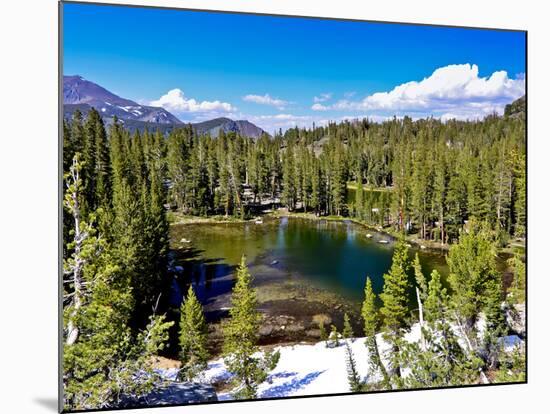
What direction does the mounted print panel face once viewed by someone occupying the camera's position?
facing the viewer and to the right of the viewer
